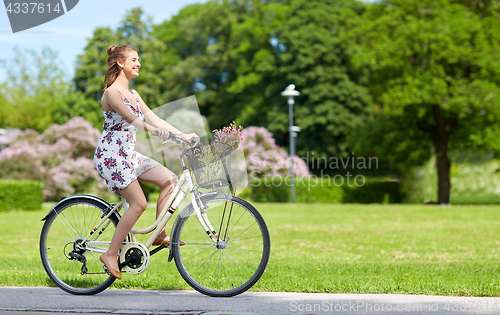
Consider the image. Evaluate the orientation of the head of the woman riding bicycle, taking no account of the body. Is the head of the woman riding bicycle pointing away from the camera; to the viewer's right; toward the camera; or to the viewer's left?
to the viewer's right

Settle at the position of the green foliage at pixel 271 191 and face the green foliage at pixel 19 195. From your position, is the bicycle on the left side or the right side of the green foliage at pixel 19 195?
left

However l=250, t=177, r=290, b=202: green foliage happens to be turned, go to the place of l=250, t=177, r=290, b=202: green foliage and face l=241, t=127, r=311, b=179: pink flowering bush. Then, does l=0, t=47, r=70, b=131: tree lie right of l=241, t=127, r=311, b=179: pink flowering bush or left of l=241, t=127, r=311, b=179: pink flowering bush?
left

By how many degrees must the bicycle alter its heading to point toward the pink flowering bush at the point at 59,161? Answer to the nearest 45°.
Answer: approximately 90° to its left

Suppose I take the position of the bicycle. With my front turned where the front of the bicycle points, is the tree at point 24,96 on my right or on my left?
on my left

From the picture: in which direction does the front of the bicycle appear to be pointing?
to the viewer's right
